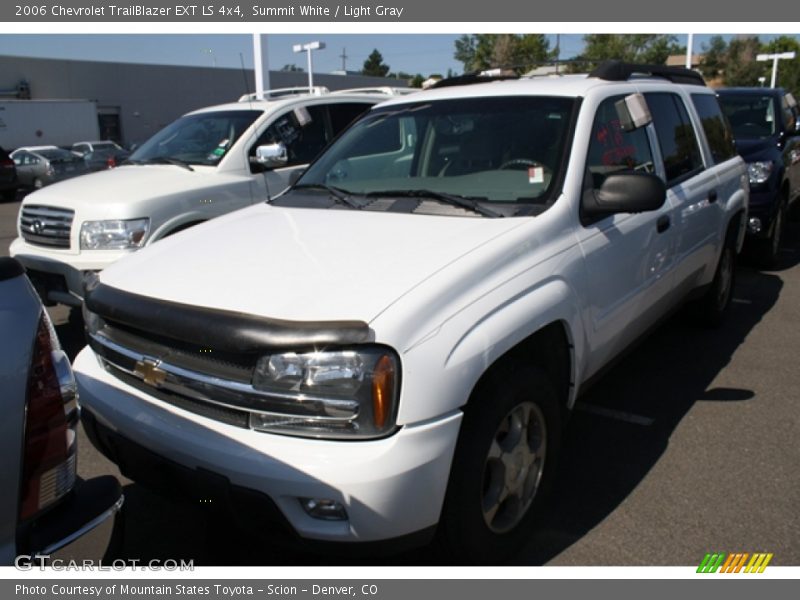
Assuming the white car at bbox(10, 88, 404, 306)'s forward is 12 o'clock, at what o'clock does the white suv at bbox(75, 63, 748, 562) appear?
The white suv is roughly at 10 o'clock from the white car.

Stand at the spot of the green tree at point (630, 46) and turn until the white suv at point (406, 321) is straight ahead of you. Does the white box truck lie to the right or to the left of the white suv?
right

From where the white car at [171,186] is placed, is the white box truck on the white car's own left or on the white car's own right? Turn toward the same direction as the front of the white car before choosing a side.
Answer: on the white car's own right

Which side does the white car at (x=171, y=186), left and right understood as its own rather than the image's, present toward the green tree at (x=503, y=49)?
back

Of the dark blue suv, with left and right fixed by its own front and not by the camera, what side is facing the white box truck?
right

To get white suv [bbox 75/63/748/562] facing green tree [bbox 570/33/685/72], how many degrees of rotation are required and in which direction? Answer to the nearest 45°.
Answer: approximately 135° to its right

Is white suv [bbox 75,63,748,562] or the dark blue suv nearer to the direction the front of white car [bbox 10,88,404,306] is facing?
the white suv

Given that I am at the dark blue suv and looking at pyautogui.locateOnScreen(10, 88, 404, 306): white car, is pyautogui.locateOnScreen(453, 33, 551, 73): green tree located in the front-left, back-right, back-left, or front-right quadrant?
back-right

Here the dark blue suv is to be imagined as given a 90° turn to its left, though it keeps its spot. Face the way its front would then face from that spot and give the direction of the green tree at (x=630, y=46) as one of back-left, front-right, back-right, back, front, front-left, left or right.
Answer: back-left

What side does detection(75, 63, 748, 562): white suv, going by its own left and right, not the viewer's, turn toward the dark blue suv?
back
